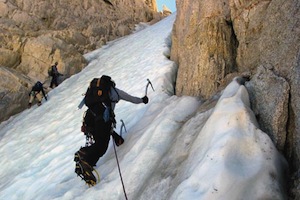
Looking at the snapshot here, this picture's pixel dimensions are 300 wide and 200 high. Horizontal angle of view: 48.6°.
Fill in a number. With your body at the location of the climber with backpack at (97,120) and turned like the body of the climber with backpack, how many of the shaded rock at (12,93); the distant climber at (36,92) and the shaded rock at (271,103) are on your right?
1

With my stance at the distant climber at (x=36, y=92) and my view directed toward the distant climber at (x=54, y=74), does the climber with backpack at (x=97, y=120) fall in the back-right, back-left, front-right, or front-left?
back-right

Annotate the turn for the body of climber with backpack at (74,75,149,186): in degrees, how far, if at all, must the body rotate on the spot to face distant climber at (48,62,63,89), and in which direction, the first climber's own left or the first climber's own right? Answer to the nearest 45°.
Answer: approximately 45° to the first climber's own left

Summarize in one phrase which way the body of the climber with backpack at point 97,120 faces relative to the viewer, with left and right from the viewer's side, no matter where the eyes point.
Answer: facing away from the viewer and to the right of the viewer

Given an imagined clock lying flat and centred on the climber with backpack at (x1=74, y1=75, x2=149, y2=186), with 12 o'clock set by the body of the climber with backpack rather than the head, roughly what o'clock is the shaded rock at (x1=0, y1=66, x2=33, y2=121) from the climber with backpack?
The shaded rock is roughly at 10 o'clock from the climber with backpack.

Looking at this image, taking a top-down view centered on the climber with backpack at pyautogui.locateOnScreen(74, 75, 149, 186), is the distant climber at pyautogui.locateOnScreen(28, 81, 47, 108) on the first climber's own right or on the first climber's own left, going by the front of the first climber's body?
on the first climber's own left

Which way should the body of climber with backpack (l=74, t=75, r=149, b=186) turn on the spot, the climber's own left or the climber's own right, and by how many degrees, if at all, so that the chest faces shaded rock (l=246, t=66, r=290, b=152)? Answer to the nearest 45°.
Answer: approximately 90° to the climber's own right

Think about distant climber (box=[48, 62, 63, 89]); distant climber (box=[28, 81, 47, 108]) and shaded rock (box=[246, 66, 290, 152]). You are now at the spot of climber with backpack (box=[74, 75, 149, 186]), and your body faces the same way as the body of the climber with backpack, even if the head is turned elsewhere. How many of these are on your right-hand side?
1

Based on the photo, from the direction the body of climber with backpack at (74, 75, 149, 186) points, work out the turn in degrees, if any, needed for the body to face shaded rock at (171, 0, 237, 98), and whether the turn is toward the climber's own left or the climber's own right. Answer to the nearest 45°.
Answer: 0° — they already face it

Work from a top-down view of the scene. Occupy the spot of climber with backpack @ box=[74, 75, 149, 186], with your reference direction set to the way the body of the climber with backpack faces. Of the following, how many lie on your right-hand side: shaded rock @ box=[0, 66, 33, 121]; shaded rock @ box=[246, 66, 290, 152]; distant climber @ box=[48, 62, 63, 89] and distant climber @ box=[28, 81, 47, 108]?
1
